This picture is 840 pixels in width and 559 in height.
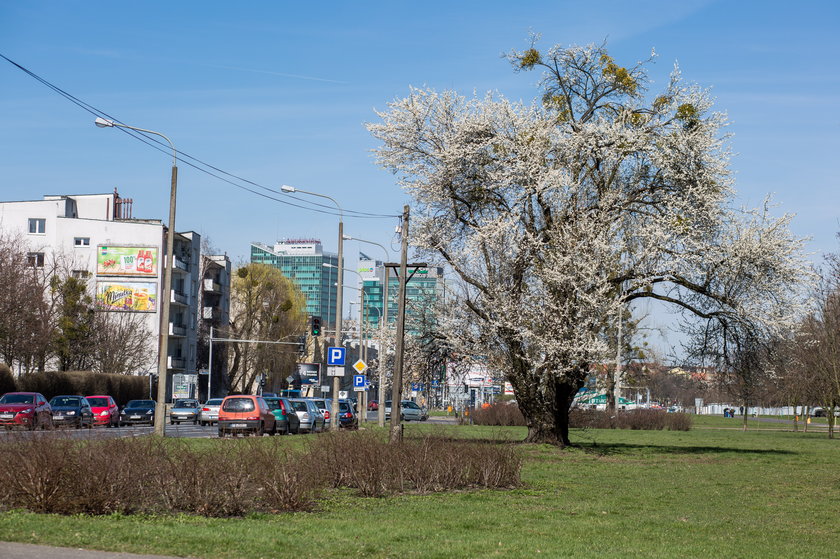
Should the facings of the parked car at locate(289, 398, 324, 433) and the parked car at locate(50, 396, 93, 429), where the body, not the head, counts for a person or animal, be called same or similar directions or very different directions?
very different directions

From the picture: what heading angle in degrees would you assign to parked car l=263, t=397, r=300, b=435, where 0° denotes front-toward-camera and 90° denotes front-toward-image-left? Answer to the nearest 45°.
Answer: approximately 225°

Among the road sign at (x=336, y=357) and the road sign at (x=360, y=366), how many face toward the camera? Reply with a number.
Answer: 2

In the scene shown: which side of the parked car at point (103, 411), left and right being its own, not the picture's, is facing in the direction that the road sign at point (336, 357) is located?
left

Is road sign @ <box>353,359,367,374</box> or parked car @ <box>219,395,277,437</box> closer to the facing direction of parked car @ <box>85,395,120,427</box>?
the parked car

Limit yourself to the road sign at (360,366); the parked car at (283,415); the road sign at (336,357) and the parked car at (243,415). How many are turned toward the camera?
2

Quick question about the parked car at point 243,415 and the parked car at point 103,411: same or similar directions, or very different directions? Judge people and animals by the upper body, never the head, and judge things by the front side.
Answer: very different directions

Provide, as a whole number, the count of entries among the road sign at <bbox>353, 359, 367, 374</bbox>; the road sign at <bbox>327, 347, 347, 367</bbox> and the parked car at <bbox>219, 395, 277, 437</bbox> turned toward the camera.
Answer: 2
